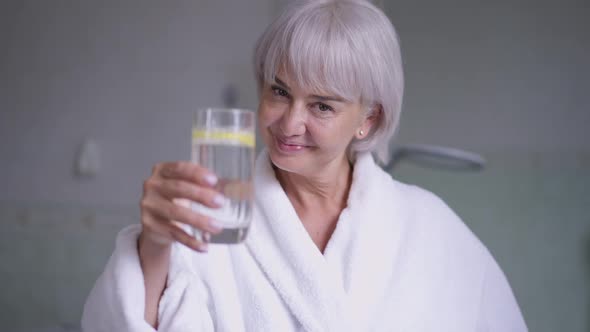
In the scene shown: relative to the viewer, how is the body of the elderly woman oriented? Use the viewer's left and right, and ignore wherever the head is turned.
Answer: facing the viewer and to the left of the viewer

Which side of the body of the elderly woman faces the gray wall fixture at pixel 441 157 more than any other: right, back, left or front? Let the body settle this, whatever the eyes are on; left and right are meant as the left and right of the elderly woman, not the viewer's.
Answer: back
